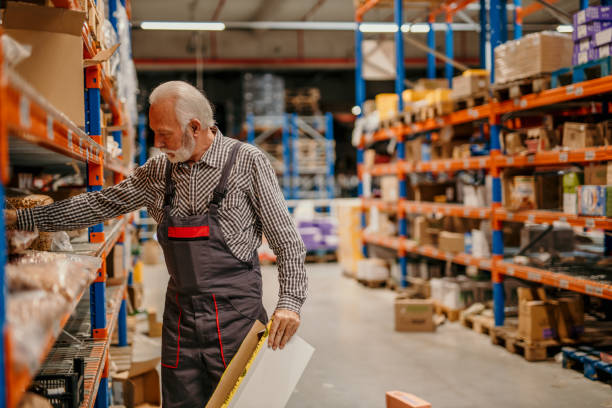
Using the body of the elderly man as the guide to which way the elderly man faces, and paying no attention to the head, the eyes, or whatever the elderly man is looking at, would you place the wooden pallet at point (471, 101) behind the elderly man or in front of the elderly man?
behind

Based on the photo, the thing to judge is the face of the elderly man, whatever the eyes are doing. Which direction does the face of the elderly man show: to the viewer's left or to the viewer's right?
to the viewer's left

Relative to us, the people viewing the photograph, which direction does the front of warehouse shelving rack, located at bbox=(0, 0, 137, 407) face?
facing the viewer and to the right of the viewer

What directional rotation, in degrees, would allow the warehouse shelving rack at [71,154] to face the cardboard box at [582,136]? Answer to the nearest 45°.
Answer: approximately 45° to its left

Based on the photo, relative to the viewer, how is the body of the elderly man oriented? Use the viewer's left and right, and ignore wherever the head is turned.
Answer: facing the viewer and to the left of the viewer

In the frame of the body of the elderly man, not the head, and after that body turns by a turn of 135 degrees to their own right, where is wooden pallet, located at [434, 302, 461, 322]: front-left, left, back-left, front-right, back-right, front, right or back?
front-right

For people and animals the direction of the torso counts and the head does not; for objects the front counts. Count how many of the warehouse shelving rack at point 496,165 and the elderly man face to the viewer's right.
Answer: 0

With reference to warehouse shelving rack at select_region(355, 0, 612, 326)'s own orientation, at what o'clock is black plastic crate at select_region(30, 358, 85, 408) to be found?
The black plastic crate is roughly at 11 o'clock from the warehouse shelving rack.

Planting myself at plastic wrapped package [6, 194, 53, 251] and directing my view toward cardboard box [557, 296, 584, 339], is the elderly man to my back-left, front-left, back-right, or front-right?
front-right

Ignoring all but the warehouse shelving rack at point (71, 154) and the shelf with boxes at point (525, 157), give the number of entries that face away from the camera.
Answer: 0

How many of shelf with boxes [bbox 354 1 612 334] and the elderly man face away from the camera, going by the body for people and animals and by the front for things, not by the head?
0

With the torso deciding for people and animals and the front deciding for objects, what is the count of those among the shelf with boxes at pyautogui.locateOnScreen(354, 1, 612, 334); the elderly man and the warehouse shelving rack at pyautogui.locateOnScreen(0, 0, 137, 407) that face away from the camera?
0

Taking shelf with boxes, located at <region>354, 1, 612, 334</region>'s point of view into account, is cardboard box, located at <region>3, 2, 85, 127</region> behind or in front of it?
in front
